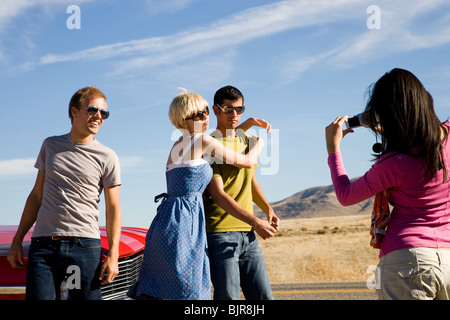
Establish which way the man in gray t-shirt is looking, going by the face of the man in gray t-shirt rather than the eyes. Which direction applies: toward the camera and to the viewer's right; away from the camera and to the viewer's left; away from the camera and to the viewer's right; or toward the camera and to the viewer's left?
toward the camera and to the viewer's right

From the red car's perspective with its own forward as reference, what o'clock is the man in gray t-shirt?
The man in gray t-shirt is roughly at 2 o'clock from the red car.

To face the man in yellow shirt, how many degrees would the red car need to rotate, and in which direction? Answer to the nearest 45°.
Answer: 0° — it already faces them

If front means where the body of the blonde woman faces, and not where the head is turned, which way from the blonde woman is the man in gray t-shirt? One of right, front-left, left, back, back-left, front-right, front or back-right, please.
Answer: back

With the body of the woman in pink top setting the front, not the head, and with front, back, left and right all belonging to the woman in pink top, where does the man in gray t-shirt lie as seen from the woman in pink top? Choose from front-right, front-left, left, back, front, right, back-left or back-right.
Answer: front-left

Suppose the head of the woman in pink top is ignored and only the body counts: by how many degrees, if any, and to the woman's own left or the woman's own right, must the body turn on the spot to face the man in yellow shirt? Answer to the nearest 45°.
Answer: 0° — they already face them

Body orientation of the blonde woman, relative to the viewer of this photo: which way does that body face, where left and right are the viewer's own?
facing to the right of the viewer

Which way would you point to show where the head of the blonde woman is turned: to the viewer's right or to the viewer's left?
to the viewer's right

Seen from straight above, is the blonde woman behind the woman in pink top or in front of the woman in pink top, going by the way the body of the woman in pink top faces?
in front

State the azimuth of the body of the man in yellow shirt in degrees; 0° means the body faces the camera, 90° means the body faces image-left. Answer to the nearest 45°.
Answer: approximately 315°

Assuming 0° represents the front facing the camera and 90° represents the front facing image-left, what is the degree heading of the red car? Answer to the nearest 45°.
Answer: approximately 315°
